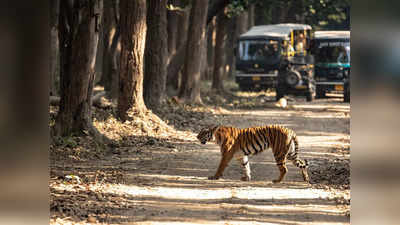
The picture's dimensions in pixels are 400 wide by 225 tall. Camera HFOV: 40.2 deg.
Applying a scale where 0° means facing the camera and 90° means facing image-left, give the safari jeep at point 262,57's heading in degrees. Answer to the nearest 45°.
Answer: approximately 45°

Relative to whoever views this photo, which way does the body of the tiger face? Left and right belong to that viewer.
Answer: facing to the left of the viewer

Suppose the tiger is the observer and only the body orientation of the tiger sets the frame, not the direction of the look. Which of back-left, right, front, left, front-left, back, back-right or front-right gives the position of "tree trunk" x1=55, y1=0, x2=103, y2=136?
front-right

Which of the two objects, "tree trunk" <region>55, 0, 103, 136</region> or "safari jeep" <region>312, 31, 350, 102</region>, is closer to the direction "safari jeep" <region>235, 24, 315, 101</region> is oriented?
the tree trunk

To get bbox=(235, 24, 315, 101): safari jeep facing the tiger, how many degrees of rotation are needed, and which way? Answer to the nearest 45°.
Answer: approximately 45° to its left

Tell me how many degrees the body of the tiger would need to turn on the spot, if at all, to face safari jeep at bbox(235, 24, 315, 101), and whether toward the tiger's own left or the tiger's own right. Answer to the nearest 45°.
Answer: approximately 90° to the tiger's own right

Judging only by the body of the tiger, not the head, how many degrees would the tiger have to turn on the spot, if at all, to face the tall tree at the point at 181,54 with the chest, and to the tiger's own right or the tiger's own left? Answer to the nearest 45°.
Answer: approximately 90° to the tiger's own right

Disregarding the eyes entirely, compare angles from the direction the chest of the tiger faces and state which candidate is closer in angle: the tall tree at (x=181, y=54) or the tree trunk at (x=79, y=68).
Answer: the tree trunk
